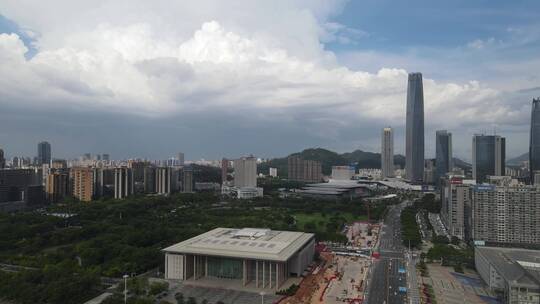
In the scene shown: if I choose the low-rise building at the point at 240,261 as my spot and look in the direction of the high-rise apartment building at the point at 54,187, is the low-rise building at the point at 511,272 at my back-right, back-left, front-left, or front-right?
back-right

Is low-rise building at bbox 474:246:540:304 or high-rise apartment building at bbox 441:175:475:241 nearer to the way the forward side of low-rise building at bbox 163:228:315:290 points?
the low-rise building

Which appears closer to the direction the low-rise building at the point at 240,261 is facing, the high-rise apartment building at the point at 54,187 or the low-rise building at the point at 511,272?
the low-rise building

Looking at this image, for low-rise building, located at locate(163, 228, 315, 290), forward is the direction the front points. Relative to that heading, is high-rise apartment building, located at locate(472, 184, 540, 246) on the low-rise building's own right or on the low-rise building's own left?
on the low-rise building's own left

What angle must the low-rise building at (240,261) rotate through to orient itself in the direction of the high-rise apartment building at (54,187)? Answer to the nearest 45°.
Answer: approximately 135° to its right

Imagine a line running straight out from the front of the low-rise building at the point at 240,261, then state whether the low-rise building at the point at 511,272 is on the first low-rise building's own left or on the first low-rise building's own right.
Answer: on the first low-rise building's own left

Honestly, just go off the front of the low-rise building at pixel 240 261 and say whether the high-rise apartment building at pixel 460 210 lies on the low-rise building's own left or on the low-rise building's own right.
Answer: on the low-rise building's own left

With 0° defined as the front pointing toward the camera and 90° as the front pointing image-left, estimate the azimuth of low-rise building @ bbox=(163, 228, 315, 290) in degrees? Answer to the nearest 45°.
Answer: approximately 0°
